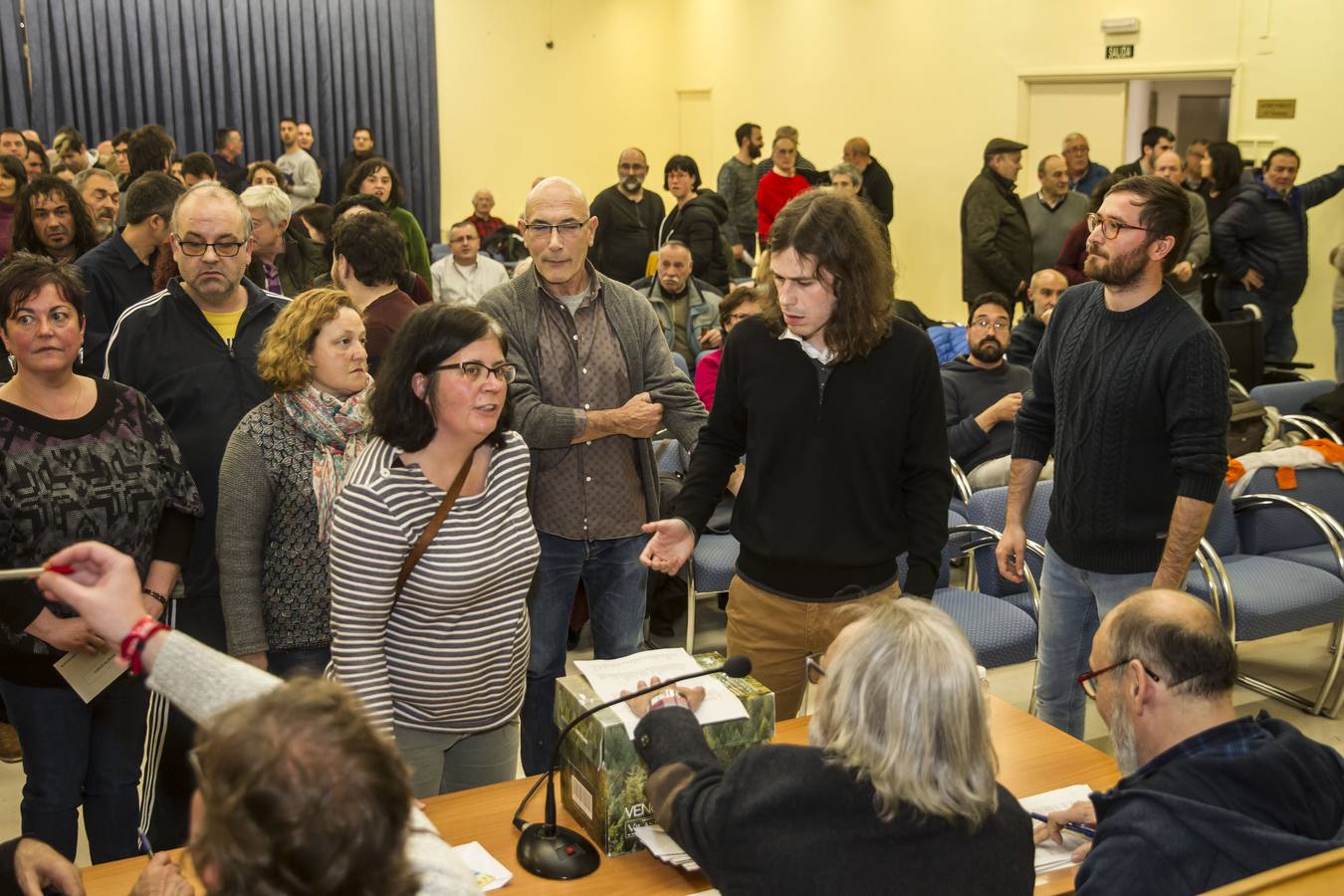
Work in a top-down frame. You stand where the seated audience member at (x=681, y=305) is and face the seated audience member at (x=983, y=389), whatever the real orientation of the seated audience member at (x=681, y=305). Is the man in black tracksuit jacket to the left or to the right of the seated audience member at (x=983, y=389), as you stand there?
right

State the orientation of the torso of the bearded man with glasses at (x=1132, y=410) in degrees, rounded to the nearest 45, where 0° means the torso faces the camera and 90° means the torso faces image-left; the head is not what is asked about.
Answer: approximately 45°

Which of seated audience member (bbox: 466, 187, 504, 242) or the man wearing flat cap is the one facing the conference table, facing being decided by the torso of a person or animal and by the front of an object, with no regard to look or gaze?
the seated audience member

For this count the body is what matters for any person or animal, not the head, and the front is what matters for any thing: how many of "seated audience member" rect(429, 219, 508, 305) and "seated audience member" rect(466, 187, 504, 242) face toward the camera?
2

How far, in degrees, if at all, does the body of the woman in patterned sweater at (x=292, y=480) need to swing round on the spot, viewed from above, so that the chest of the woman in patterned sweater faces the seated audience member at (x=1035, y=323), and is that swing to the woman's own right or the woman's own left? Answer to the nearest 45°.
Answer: approximately 90° to the woman's own left

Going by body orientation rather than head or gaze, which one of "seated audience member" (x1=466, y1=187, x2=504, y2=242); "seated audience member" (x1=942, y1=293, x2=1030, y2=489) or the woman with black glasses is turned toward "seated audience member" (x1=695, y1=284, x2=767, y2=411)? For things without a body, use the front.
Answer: "seated audience member" (x1=466, y1=187, x2=504, y2=242)

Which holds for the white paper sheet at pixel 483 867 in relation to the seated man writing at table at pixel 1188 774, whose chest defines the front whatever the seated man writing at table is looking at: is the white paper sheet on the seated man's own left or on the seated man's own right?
on the seated man's own left

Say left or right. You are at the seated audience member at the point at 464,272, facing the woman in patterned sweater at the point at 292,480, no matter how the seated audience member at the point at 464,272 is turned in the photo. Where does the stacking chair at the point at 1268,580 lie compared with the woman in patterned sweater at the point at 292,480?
left
